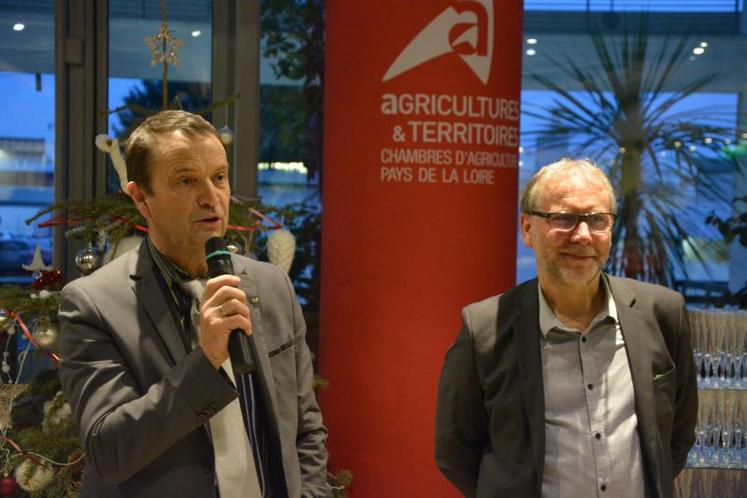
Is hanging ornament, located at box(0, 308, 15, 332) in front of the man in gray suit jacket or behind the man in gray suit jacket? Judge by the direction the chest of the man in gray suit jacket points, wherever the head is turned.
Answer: behind

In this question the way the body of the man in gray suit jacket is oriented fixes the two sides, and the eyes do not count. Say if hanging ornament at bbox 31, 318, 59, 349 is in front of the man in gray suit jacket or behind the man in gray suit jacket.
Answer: behind

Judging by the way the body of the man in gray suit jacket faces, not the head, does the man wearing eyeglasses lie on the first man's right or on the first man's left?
on the first man's left

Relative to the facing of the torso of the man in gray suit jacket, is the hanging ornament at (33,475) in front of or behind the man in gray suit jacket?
behind

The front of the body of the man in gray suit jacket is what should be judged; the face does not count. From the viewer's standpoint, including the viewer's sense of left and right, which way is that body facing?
facing the viewer and to the right of the viewer

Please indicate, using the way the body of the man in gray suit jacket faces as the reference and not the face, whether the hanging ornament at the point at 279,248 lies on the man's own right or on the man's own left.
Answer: on the man's own left
